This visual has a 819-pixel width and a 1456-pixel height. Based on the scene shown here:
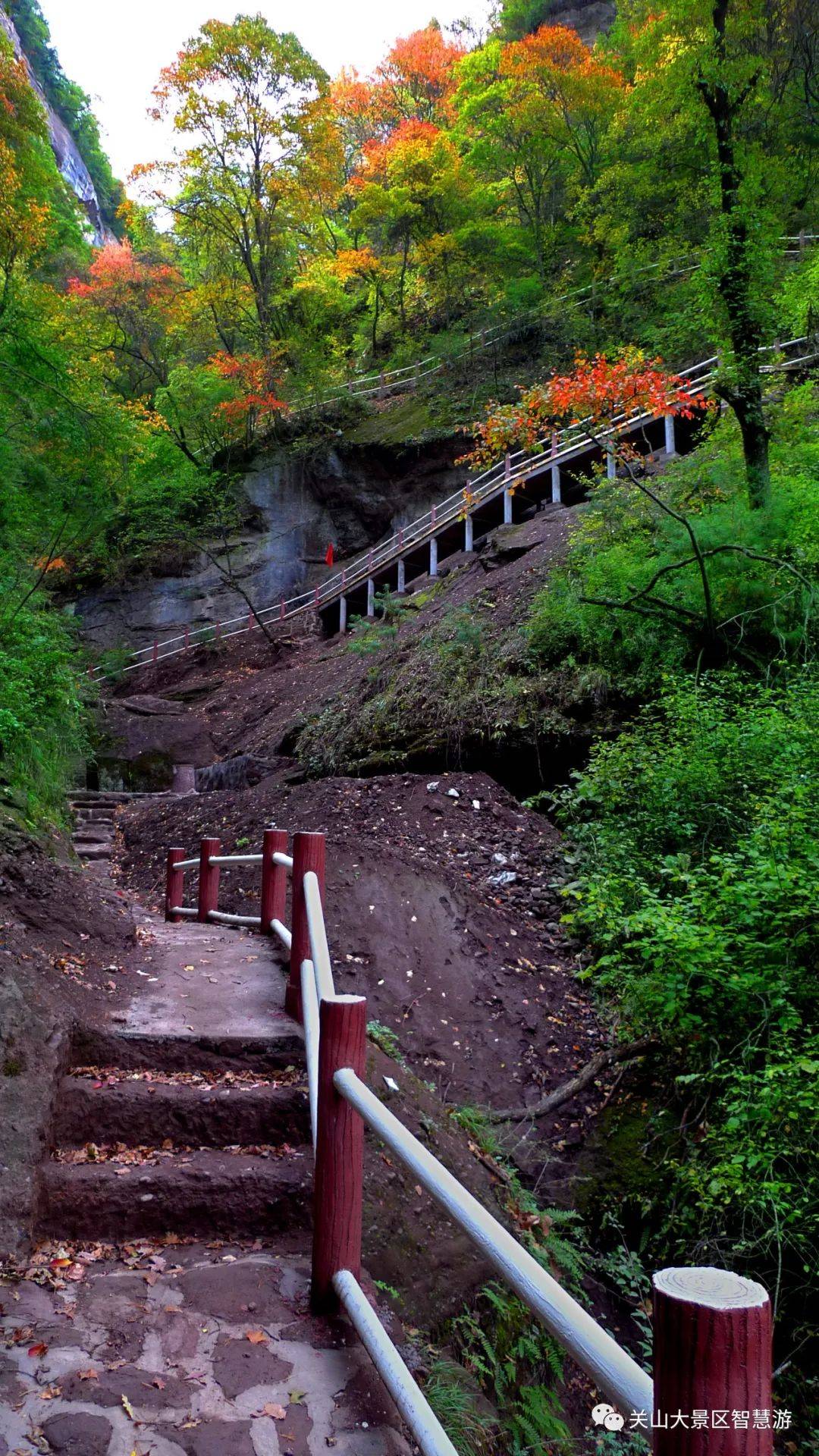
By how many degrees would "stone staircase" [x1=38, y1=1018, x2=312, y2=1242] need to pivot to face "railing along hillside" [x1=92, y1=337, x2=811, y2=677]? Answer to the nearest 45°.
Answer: approximately 180°

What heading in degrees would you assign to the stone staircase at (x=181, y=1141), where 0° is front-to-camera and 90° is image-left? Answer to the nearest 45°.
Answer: approximately 0°

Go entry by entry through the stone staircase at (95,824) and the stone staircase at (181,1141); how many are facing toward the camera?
2

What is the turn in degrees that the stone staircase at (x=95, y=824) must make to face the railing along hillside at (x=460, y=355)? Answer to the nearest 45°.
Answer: approximately 135° to its left

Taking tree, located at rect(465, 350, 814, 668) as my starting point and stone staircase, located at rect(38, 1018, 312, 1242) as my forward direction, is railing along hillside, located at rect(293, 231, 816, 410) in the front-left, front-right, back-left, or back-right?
back-right

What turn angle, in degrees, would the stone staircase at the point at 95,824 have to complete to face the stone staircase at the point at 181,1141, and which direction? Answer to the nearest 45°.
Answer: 0° — it already faces it

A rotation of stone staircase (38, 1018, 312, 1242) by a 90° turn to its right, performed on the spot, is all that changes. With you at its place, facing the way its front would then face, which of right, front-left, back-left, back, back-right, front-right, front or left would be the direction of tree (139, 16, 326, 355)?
right

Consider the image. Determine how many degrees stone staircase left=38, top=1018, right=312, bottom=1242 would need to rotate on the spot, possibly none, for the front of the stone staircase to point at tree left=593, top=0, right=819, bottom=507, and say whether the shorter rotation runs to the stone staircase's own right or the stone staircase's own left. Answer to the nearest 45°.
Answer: approximately 135° to the stone staircase's own left

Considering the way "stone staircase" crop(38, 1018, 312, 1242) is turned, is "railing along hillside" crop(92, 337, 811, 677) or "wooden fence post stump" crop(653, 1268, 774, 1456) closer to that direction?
the wooden fence post stump
